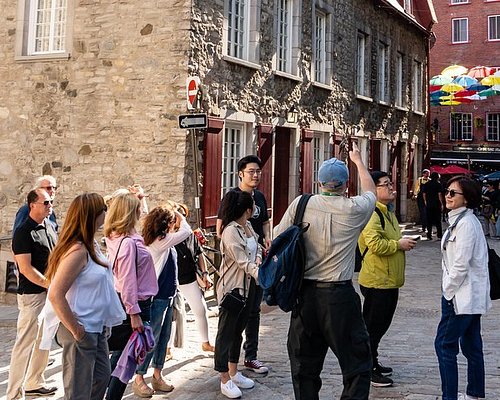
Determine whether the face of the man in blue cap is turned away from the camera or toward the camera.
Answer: away from the camera

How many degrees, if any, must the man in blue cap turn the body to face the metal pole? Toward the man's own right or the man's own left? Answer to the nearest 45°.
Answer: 0° — they already face it

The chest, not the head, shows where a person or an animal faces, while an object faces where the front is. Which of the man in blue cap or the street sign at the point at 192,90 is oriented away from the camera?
the man in blue cap

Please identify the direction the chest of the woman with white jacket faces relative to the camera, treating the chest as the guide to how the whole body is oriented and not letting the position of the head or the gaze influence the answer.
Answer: to the viewer's left

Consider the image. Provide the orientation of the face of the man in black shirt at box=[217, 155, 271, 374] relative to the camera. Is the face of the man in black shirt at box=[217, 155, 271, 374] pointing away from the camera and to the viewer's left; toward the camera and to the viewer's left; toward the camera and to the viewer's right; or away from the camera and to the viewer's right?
toward the camera and to the viewer's right

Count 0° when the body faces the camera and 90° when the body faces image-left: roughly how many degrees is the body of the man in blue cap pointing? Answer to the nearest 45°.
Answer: approximately 180°

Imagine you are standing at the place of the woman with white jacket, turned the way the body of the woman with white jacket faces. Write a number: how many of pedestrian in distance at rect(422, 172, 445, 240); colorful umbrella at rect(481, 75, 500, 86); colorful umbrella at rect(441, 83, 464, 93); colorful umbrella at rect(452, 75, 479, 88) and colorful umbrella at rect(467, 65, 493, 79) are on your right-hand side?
5

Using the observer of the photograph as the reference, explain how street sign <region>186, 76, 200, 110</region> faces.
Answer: facing the viewer and to the left of the viewer

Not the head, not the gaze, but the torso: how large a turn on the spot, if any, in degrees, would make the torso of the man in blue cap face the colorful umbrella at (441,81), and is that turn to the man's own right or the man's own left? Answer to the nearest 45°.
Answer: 0° — they already face it
